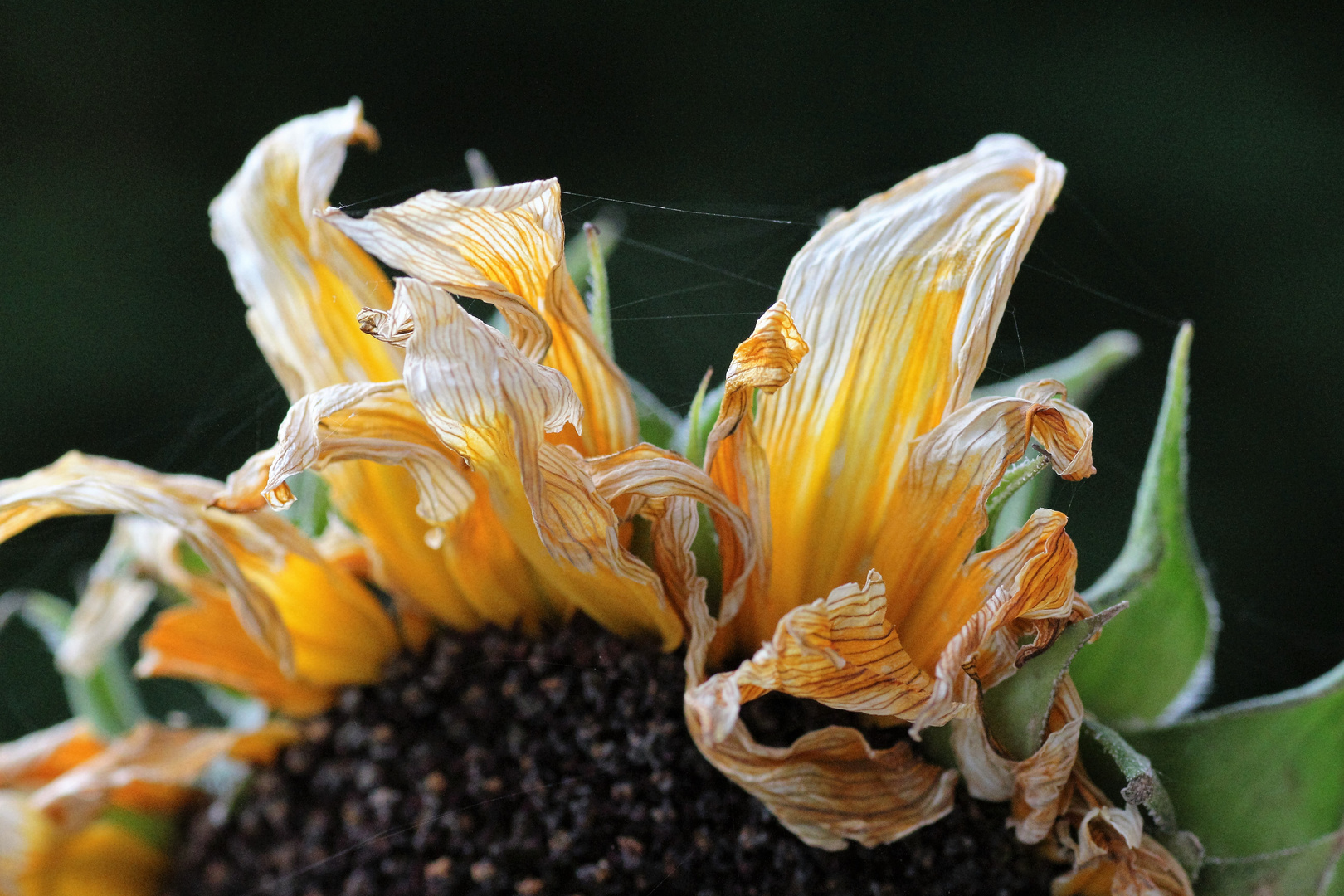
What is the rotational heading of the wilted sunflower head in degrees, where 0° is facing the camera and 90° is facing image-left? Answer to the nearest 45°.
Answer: approximately 0°
